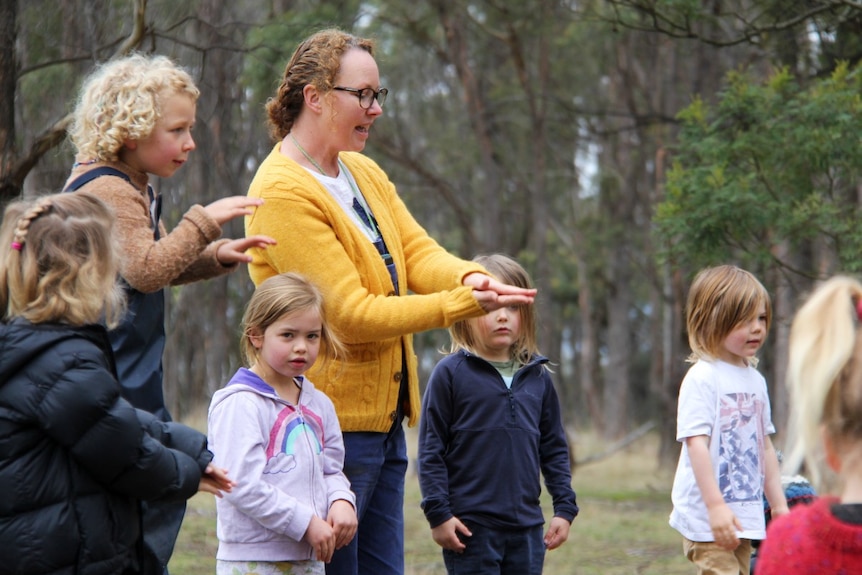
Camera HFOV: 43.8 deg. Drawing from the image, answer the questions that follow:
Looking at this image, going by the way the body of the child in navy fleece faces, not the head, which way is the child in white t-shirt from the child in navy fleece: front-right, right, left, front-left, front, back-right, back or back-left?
left

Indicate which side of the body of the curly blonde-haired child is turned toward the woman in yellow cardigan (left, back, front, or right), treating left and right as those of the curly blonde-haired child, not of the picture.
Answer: front

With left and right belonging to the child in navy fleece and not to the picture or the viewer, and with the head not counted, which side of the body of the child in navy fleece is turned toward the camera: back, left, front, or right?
front

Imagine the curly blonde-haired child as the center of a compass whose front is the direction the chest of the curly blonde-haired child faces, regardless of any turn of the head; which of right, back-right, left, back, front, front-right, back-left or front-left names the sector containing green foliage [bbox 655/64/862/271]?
front-left

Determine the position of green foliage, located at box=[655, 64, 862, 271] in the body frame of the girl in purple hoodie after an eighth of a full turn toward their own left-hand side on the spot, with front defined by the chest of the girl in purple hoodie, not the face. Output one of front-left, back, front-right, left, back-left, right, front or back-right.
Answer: front-left

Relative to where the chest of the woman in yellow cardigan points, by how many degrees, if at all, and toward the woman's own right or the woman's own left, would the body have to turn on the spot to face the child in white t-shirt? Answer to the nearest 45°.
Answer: approximately 45° to the woman's own left

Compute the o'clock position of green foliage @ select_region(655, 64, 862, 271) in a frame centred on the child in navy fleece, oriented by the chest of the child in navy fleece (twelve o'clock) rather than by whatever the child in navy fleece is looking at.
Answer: The green foliage is roughly at 7 o'clock from the child in navy fleece.

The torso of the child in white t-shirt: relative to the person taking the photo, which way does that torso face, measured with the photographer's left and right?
facing the viewer and to the right of the viewer

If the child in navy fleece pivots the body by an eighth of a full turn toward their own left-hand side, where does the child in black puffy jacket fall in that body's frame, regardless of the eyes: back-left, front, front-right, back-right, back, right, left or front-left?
right

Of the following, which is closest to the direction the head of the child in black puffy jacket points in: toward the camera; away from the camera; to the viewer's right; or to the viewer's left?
away from the camera

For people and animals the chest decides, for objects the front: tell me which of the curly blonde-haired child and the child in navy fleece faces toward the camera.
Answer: the child in navy fleece

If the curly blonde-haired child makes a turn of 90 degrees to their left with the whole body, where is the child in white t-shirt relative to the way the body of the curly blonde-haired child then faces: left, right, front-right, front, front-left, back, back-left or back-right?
right

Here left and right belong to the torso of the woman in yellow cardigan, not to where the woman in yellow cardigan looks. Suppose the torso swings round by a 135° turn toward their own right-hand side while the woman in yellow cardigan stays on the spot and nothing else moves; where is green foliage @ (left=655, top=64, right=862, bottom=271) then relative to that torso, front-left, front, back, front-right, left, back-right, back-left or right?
back-right

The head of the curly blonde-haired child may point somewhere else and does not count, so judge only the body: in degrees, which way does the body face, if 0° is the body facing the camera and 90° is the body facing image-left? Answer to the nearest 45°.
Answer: approximately 270°

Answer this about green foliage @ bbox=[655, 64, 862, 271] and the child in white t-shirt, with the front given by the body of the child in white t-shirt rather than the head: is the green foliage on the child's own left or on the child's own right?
on the child's own left

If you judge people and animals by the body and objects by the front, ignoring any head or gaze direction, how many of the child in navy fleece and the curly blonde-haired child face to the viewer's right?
1
